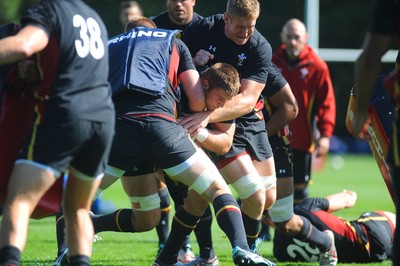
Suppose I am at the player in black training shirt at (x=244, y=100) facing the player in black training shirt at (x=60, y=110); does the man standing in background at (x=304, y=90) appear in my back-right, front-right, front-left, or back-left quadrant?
back-right

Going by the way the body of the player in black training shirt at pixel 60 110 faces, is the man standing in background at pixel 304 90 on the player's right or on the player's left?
on the player's right

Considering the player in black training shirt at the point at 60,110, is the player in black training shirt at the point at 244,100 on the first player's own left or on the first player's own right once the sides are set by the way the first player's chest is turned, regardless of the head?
on the first player's own right

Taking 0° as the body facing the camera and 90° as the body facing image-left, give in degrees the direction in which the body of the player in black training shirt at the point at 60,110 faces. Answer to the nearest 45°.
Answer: approximately 135°
